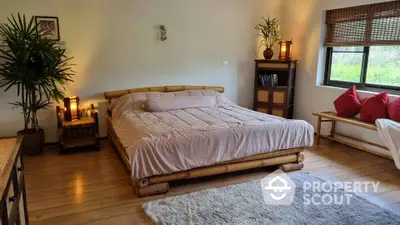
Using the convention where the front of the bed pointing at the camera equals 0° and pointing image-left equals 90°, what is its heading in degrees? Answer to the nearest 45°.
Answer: approximately 315°

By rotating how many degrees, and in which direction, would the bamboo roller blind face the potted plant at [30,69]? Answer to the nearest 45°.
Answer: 0° — it already faces it

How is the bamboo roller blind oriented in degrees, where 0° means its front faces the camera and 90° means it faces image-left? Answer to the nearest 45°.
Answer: approximately 45°

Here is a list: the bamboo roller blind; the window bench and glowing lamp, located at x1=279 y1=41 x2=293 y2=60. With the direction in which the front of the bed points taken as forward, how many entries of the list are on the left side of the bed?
3

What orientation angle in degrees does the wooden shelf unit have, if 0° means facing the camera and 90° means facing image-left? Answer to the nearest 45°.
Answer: approximately 45°

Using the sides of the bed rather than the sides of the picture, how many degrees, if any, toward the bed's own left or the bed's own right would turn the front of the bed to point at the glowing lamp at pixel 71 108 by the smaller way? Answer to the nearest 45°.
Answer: approximately 180°

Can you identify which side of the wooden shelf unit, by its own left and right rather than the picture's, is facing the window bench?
left
